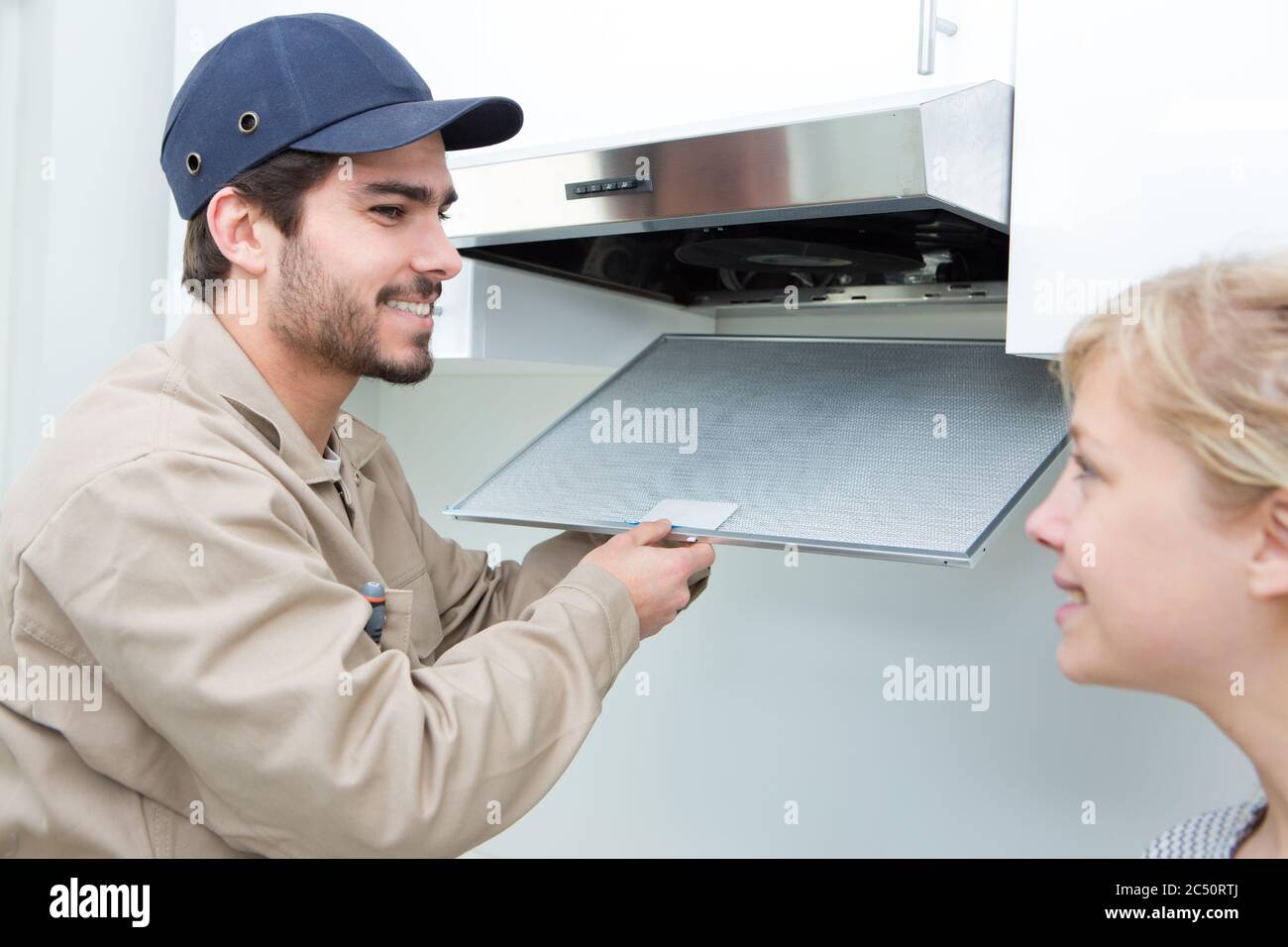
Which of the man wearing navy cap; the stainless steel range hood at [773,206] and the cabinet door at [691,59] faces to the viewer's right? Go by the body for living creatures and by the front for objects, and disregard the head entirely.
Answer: the man wearing navy cap

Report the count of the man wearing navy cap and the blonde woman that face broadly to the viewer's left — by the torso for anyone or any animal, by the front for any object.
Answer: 1

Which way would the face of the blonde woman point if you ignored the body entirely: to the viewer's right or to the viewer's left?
to the viewer's left

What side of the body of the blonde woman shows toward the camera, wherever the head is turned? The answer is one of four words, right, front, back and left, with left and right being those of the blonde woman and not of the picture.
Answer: left

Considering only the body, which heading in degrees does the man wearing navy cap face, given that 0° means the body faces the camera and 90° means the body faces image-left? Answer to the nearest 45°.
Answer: approximately 270°

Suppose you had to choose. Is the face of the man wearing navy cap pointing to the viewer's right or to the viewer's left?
to the viewer's right
